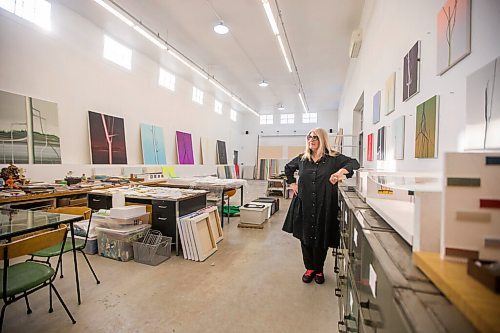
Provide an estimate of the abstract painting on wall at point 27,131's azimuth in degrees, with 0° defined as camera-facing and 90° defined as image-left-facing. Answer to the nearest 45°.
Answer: approximately 315°

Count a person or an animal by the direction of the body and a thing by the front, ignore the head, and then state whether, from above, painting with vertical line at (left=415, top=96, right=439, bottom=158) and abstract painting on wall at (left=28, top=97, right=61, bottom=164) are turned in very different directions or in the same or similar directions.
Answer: very different directions

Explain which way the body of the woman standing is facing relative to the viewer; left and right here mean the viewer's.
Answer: facing the viewer

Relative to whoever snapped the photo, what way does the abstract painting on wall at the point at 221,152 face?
facing the viewer and to the right of the viewer

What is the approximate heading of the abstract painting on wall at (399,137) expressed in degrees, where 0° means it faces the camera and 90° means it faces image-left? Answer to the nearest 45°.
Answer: approximately 45°

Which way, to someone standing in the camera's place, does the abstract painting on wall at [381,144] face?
facing the viewer and to the left of the viewer

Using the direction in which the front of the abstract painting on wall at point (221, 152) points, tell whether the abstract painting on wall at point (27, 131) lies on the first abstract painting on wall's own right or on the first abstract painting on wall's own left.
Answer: on the first abstract painting on wall's own right

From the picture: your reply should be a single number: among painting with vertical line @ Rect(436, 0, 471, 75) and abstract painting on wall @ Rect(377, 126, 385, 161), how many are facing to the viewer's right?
0

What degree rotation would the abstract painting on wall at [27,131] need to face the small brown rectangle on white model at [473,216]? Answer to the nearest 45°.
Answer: approximately 45° to its right

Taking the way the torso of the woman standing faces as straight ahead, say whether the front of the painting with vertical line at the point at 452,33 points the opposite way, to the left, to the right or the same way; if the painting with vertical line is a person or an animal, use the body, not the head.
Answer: to the right

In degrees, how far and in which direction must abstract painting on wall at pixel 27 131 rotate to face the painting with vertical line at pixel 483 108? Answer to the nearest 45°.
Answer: approximately 45° to its right

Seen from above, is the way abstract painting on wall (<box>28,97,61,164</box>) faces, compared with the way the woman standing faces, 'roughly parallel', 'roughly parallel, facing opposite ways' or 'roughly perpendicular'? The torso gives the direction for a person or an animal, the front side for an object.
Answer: roughly perpendicular

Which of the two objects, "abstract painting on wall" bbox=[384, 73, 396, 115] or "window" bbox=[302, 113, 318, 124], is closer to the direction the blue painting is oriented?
the abstract painting on wall
